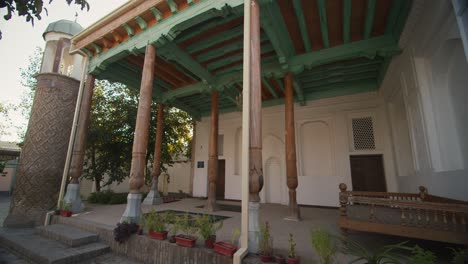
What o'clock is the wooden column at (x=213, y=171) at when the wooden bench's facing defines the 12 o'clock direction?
The wooden column is roughly at 2 o'clock from the wooden bench.

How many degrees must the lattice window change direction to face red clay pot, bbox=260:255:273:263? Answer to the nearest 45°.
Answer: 0° — it already faces it

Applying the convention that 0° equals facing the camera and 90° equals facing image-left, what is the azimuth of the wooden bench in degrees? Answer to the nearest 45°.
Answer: approximately 45°

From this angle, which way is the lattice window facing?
toward the camera

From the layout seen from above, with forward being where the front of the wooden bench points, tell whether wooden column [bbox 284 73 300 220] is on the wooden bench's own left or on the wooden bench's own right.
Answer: on the wooden bench's own right

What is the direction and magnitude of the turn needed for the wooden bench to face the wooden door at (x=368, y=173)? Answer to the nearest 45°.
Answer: approximately 135° to its right

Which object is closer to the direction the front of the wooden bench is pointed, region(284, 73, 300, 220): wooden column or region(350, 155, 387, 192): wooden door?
the wooden column

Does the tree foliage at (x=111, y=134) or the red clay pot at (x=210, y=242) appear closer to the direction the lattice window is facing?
the red clay pot

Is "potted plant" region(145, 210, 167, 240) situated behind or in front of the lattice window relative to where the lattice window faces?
in front

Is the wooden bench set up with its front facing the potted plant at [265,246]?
no

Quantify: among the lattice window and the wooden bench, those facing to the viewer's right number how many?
0

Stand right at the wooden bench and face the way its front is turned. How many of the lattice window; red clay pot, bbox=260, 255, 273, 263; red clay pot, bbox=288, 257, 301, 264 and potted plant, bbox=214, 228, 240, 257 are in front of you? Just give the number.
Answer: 3

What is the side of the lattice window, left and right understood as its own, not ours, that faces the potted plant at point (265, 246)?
front

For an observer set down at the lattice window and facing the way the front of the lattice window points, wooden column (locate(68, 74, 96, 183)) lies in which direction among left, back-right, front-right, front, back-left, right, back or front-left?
front-right

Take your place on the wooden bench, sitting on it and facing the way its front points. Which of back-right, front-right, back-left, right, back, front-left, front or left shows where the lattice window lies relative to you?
back-right

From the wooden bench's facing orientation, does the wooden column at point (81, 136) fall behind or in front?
in front
